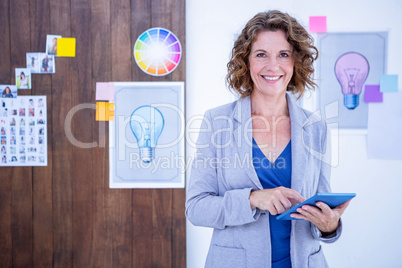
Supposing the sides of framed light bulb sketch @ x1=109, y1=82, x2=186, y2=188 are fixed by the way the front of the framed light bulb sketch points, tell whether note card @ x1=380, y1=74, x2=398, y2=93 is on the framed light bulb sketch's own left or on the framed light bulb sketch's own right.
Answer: on the framed light bulb sketch's own left

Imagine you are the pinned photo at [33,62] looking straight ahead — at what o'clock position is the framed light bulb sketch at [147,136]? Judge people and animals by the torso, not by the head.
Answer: The framed light bulb sketch is roughly at 10 o'clock from the pinned photo.

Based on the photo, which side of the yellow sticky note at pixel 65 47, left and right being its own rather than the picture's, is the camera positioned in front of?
front

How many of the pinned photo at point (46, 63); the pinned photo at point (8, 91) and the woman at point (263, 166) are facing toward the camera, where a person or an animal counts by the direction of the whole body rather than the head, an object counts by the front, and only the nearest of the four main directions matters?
3

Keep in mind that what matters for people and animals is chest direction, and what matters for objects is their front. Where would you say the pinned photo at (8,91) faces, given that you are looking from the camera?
facing the viewer

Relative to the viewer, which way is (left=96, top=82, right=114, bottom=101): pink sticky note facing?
toward the camera

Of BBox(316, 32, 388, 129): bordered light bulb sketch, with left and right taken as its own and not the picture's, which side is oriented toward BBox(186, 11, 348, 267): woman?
front

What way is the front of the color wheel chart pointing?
toward the camera

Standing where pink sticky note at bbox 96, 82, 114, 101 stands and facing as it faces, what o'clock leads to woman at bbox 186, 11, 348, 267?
The woman is roughly at 11 o'clock from the pink sticky note.
